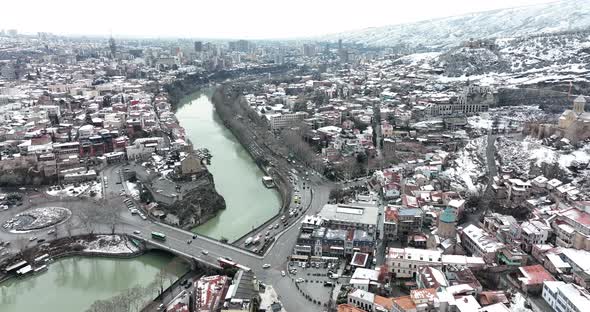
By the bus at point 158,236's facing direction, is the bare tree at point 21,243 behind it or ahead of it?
behind

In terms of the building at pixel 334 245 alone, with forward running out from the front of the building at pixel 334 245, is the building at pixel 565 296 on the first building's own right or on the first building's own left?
on the first building's own left

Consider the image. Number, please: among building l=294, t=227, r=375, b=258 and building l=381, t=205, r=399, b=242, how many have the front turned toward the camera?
2

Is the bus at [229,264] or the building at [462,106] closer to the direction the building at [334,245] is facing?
the bus

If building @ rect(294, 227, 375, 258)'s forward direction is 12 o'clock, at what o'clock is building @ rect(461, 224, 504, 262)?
building @ rect(461, 224, 504, 262) is roughly at 9 o'clock from building @ rect(294, 227, 375, 258).

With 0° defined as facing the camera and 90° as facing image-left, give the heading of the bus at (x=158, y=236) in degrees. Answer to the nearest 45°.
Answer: approximately 315°

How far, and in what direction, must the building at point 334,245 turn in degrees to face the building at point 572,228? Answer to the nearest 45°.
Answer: approximately 90° to its left

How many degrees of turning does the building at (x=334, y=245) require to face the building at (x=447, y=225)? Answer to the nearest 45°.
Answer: approximately 90° to its left

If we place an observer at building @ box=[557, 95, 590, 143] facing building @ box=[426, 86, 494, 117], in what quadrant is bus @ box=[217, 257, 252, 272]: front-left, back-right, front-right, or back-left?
back-left

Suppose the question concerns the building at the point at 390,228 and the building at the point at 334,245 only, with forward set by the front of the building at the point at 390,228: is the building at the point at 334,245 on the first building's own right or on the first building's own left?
on the first building's own right

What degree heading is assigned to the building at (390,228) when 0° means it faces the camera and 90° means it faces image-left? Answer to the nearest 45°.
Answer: approximately 0°
